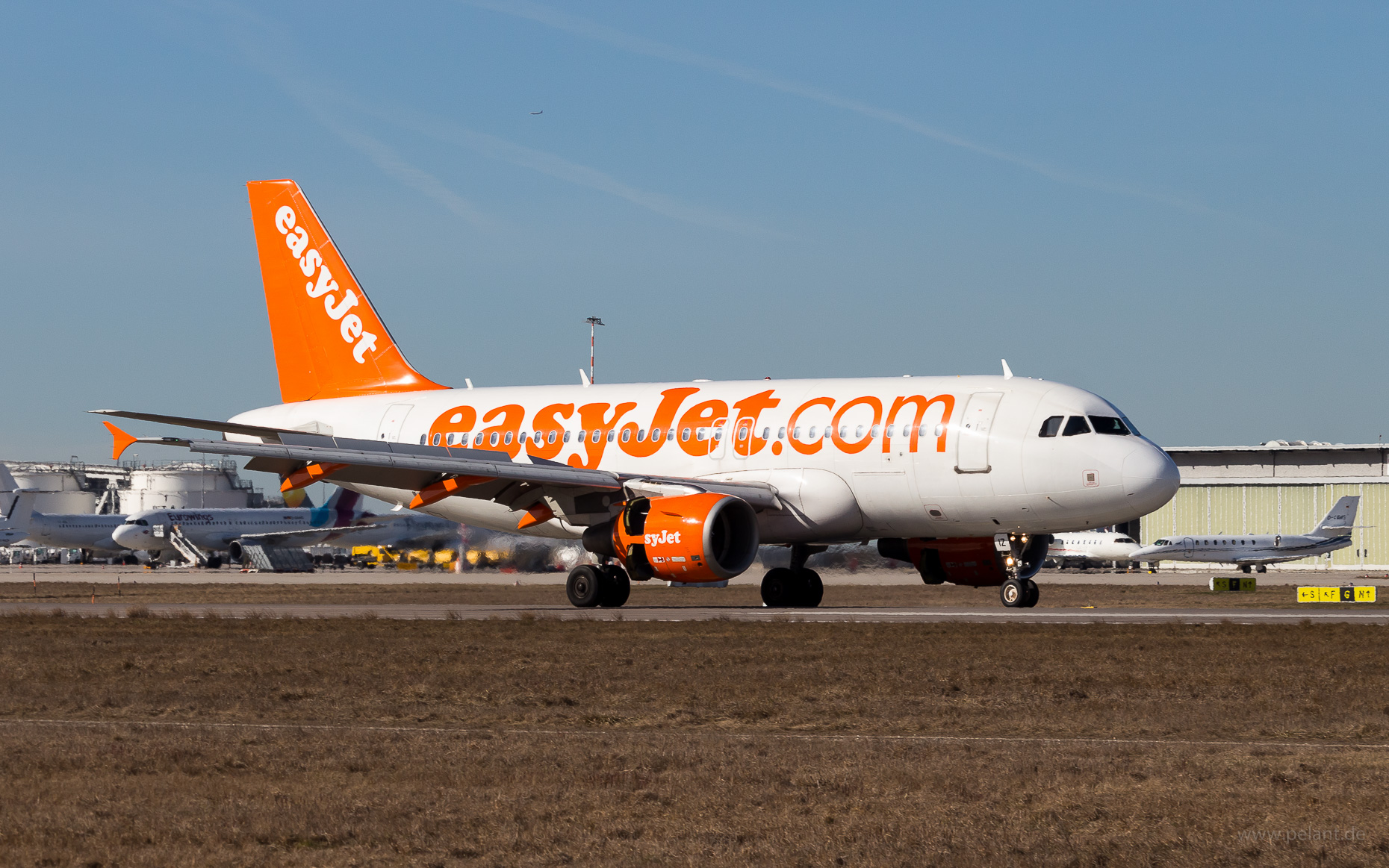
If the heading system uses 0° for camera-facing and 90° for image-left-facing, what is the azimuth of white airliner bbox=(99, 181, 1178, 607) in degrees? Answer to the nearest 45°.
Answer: approximately 315°
